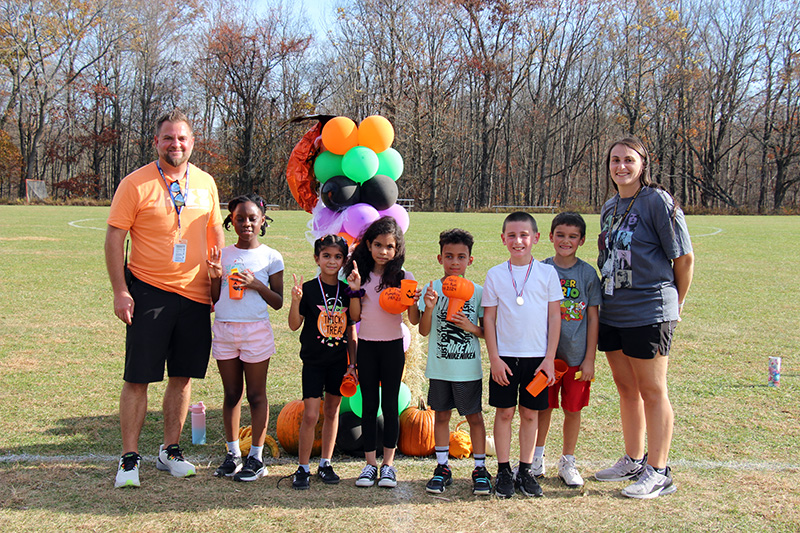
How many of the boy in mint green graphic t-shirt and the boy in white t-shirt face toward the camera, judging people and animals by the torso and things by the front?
2

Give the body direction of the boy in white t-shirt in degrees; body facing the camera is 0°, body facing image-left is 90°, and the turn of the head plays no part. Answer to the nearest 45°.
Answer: approximately 0°

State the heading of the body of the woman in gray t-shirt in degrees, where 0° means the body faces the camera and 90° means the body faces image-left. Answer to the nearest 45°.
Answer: approximately 45°

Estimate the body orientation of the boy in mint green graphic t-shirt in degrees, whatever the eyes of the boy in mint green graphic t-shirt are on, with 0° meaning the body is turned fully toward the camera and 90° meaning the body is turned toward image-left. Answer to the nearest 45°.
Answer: approximately 0°

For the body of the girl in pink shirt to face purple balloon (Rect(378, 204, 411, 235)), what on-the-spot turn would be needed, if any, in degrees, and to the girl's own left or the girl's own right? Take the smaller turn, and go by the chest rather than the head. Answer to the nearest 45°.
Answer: approximately 180°

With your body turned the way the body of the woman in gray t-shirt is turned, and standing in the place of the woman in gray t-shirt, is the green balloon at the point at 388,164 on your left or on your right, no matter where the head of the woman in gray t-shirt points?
on your right

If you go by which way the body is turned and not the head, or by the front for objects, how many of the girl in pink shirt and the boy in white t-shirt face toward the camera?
2

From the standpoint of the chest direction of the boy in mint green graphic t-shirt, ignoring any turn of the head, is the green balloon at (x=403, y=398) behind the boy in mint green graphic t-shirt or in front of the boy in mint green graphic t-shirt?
behind
